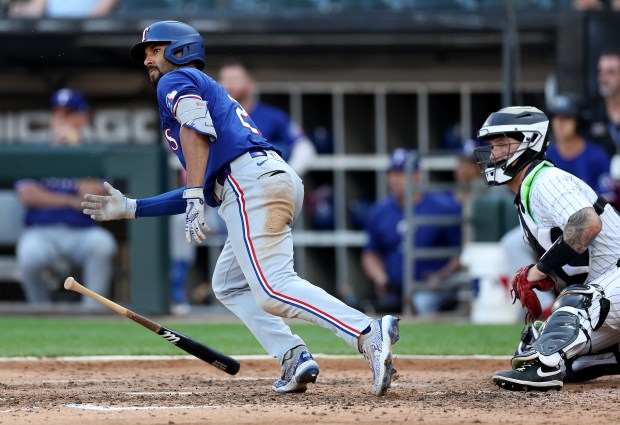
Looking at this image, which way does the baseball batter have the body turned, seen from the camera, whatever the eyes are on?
to the viewer's left

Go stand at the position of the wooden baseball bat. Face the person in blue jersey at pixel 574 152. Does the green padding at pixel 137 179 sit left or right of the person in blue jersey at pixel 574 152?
left

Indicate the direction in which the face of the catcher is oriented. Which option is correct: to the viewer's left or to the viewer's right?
to the viewer's left

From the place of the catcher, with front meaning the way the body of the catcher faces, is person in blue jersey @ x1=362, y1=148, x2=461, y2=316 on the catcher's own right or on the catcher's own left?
on the catcher's own right

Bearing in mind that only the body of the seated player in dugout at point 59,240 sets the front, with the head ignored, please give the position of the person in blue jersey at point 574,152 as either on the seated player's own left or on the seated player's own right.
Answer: on the seated player's own left

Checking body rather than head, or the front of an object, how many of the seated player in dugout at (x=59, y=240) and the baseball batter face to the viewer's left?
1

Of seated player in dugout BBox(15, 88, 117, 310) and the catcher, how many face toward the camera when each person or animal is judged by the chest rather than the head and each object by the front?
1

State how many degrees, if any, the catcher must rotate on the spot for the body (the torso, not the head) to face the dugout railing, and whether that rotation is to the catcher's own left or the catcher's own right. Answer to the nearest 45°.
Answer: approximately 90° to the catcher's own right

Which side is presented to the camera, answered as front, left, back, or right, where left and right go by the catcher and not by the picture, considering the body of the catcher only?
left

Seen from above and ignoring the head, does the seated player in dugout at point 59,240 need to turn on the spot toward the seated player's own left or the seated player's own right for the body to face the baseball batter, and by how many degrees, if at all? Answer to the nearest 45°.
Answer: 0° — they already face them

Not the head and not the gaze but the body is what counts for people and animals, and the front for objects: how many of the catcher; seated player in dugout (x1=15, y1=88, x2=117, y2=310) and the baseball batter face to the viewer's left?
2
